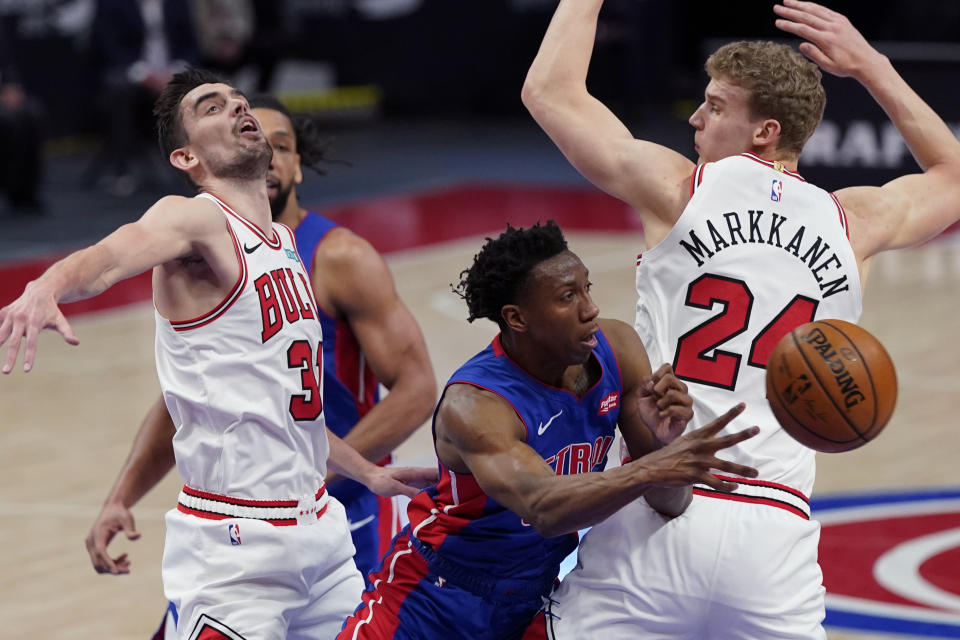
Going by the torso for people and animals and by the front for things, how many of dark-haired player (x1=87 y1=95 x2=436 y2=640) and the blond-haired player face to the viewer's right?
0

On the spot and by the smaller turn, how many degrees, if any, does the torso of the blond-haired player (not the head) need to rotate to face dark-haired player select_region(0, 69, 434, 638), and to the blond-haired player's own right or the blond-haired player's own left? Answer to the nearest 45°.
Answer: approximately 45° to the blond-haired player's own left

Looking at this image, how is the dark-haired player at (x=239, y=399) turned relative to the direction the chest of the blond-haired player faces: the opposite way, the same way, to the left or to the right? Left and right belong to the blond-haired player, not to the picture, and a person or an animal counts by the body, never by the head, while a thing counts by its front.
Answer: the opposite way

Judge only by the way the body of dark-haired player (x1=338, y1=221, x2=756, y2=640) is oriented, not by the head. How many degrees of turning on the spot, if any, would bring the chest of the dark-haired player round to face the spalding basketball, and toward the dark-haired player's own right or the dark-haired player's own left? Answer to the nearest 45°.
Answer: approximately 45° to the dark-haired player's own left

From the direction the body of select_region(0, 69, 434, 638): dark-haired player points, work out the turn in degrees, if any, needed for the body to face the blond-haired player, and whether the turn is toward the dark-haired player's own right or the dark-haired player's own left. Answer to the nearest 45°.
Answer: approximately 45° to the dark-haired player's own left

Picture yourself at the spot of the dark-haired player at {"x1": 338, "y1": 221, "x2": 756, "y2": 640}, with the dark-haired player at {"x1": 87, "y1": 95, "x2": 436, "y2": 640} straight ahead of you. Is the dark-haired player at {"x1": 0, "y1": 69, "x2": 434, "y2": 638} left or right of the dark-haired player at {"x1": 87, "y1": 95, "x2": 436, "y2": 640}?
left

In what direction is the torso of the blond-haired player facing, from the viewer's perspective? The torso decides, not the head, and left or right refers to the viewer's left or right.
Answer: facing away from the viewer and to the left of the viewer
